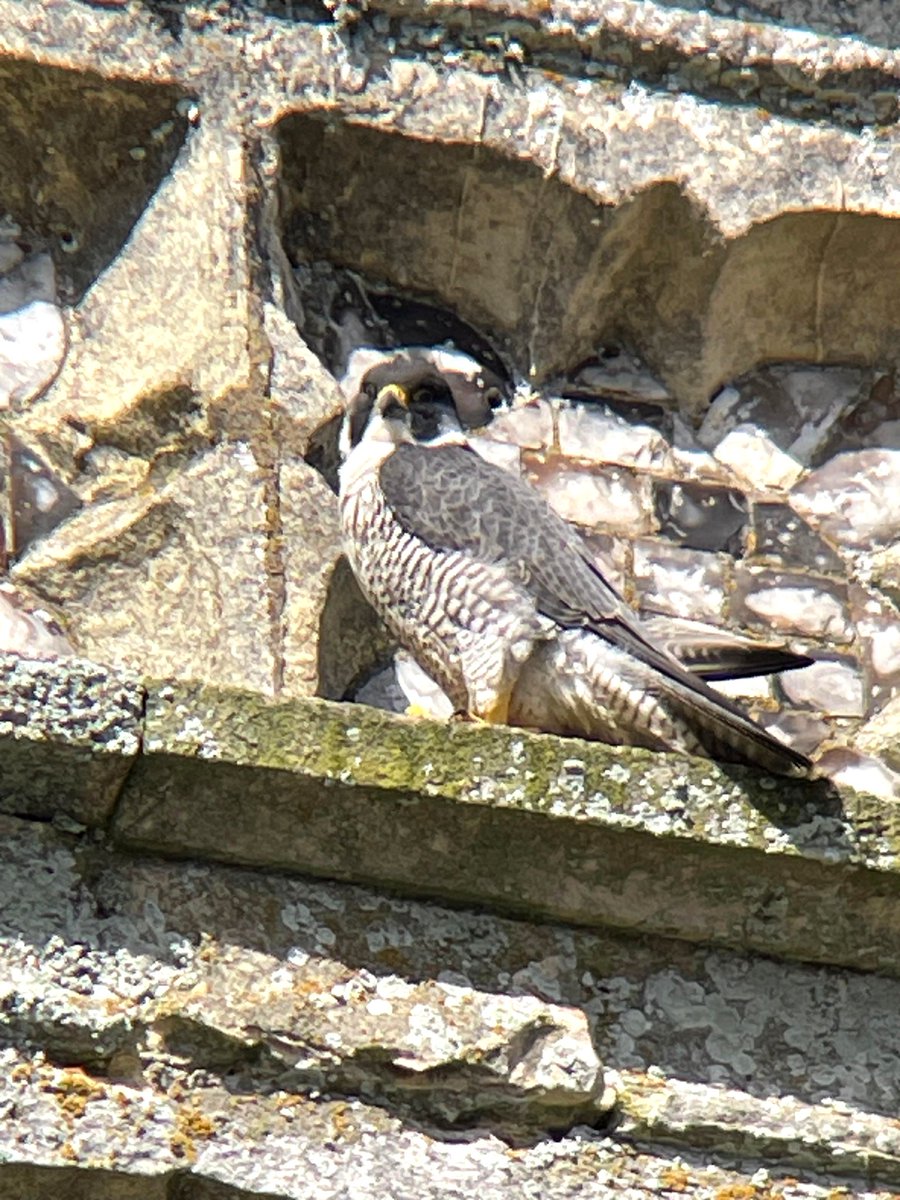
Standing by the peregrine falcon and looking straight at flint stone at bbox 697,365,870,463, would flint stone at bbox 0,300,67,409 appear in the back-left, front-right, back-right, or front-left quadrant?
back-left

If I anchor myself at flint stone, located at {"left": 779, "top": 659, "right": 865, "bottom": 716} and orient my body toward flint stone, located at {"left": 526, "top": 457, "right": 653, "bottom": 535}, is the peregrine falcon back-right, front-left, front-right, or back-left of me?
front-left

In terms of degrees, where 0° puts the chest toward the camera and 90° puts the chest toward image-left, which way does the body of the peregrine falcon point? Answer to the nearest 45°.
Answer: approximately 90°

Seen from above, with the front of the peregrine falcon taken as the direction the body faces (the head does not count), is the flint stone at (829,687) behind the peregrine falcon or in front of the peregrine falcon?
behind

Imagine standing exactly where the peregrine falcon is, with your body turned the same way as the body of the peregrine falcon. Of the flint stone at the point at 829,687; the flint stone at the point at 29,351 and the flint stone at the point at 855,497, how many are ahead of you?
1

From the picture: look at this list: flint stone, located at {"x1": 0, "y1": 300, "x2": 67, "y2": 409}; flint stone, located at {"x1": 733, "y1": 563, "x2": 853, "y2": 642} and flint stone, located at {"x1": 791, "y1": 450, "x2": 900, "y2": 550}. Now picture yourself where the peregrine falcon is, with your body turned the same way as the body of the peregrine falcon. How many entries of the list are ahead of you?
1

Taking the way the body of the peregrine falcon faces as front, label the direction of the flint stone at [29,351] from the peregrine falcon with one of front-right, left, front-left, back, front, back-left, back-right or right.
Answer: front

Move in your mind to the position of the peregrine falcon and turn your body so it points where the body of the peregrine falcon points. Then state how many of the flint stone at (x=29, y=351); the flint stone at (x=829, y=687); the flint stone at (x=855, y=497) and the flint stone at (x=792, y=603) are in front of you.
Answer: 1
